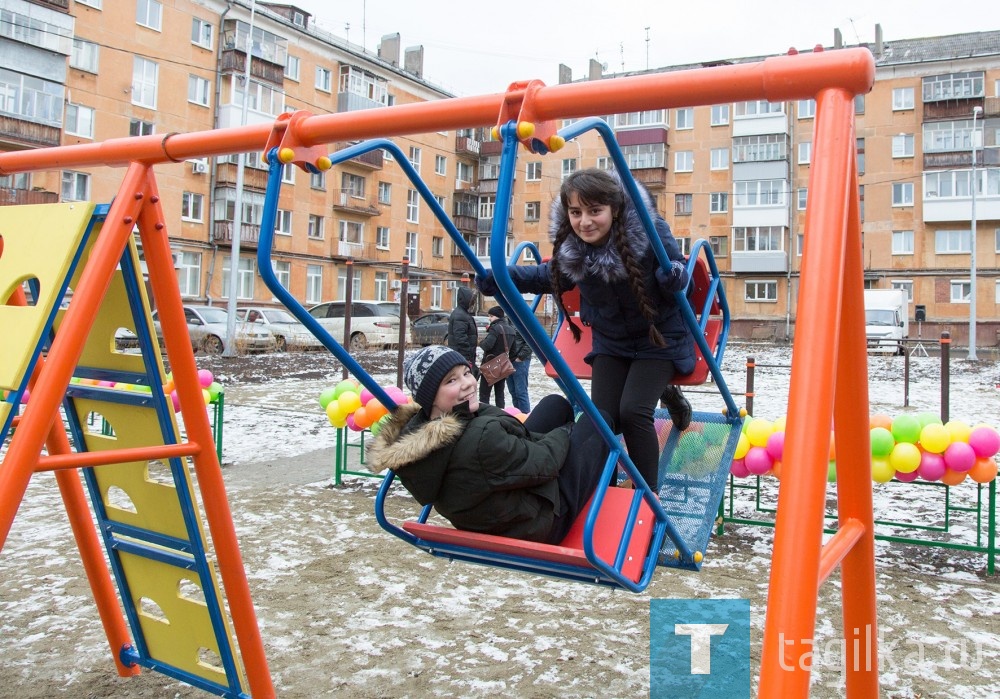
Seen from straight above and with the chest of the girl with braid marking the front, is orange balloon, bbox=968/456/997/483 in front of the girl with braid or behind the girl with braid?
behind

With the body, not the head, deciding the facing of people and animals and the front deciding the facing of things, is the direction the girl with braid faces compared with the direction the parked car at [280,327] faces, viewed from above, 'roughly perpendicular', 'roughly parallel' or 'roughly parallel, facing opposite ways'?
roughly perpendicular

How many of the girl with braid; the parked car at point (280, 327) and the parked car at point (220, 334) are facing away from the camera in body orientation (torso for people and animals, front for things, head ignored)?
0

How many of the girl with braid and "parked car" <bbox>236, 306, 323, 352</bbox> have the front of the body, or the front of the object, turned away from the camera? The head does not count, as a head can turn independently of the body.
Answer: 0

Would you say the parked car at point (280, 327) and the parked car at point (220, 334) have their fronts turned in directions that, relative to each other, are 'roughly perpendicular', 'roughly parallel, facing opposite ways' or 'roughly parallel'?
roughly parallel
